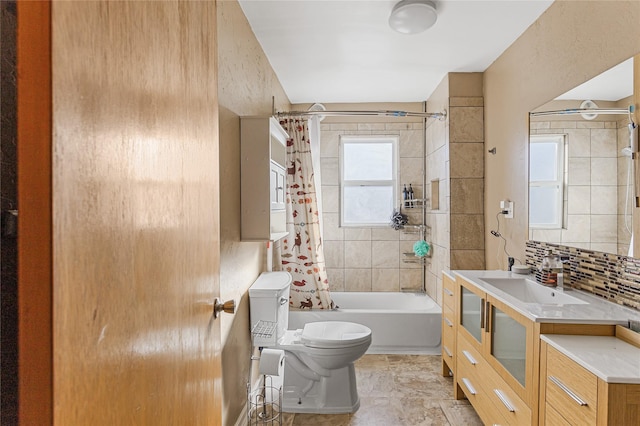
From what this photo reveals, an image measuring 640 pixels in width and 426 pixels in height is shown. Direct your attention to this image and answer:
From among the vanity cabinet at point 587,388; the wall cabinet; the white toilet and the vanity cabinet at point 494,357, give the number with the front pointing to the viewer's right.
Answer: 2

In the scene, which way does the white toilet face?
to the viewer's right

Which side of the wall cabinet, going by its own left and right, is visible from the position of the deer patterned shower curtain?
left

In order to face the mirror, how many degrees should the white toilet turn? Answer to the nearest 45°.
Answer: approximately 45° to its right

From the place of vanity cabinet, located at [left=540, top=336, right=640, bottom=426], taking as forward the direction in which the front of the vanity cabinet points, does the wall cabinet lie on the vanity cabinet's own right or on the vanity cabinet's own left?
on the vanity cabinet's own right

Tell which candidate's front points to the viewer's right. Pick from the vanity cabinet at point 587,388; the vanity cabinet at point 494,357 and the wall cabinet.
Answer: the wall cabinet

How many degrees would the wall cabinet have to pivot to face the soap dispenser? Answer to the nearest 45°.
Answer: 0° — it already faces it

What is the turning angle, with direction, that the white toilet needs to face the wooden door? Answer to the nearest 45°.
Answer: approximately 90° to its right

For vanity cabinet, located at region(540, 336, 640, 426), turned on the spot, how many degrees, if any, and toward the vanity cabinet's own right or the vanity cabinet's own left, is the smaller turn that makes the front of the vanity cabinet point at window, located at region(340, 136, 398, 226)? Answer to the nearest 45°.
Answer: approximately 90° to the vanity cabinet's own right

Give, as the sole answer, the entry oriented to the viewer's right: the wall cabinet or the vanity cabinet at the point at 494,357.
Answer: the wall cabinet

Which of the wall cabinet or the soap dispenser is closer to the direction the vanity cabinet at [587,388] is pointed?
the wall cabinet

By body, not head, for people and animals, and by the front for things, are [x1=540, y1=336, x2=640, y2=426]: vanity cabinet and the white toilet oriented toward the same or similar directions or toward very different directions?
very different directions

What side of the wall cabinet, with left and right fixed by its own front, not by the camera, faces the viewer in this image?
right
